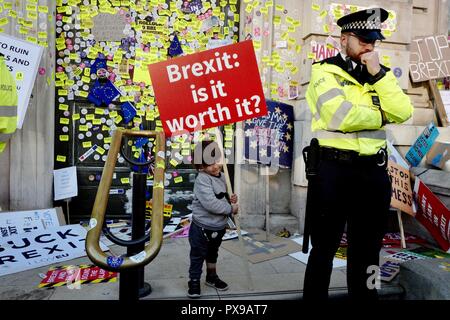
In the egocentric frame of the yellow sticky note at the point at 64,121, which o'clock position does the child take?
The child is roughly at 11 o'clock from the yellow sticky note.

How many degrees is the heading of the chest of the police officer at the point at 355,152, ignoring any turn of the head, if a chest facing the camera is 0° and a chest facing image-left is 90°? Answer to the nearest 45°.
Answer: approximately 315°

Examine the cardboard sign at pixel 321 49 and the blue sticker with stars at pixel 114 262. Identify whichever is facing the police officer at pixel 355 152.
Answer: the cardboard sign

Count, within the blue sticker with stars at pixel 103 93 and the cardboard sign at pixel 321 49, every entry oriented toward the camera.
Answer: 2

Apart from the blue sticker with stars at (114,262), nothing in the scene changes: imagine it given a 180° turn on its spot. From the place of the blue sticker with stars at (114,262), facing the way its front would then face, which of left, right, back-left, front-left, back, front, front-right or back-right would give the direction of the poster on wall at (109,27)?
front

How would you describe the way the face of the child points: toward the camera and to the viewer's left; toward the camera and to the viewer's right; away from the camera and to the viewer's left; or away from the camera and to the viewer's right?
toward the camera and to the viewer's right

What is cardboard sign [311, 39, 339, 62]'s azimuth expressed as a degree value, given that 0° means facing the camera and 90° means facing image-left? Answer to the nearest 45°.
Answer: approximately 0°

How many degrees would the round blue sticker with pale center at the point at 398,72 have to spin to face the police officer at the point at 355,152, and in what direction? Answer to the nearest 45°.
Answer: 0° — it already faces them

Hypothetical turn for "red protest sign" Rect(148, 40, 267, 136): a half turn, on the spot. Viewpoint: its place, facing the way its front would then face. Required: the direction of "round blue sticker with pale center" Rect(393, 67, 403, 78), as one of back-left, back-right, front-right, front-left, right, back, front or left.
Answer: front-right
